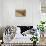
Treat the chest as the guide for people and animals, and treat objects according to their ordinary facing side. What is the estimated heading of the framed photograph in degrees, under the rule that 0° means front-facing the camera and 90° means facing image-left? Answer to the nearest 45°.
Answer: approximately 0°
